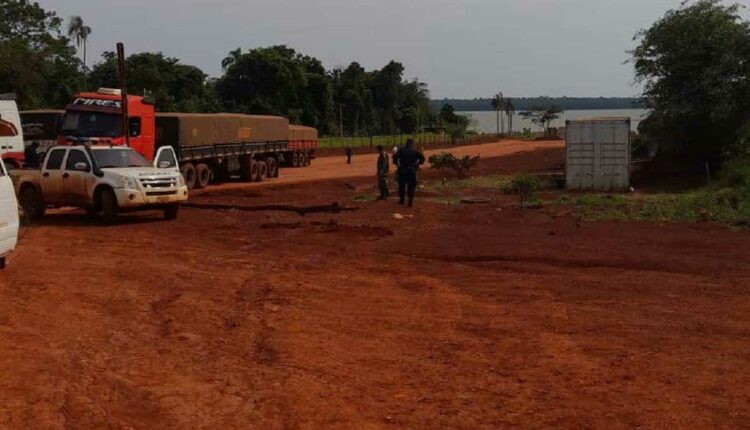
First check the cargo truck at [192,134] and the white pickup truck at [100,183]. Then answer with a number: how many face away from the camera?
0

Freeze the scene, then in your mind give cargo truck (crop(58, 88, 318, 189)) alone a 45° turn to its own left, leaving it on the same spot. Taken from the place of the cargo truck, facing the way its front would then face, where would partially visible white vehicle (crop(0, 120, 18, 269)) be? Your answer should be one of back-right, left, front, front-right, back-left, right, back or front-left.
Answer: front

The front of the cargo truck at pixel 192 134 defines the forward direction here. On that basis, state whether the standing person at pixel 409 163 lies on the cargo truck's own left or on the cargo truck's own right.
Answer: on the cargo truck's own left

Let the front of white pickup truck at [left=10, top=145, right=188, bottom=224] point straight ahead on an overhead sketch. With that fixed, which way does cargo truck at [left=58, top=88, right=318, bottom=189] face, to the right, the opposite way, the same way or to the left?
to the right

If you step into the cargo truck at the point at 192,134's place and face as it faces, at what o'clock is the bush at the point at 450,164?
The bush is roughly at 7 o'clock from the cargo truck.

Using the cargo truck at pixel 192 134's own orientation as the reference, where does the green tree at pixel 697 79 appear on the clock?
The green tree is roughly at 8 o'clock from the cargo truck.

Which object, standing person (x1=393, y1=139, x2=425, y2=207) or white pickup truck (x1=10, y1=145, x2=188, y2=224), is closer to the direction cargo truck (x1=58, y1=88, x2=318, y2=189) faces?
the white pickup truck

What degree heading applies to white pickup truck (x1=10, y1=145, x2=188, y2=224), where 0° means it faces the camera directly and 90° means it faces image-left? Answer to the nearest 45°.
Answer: approximately 315°

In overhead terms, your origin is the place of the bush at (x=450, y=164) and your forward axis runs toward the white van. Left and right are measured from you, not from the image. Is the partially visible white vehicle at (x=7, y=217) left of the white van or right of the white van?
left

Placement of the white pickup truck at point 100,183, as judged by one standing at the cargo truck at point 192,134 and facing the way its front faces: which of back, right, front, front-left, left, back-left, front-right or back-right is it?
front-left

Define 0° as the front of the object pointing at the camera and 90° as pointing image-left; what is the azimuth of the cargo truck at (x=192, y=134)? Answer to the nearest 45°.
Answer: approximately 45°

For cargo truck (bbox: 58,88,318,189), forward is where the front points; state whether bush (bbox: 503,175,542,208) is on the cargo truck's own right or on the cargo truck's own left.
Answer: on the cargo truck's own left
